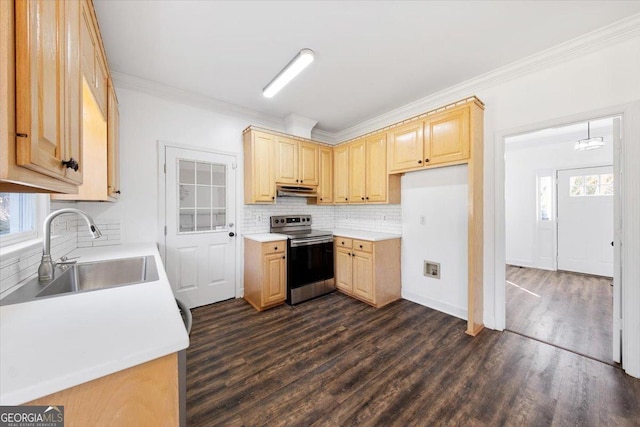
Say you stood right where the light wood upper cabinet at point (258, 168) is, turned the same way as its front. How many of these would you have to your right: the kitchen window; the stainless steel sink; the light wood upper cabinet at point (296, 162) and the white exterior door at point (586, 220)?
2

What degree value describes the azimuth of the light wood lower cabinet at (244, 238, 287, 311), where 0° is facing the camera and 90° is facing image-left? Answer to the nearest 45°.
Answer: approximately 315°

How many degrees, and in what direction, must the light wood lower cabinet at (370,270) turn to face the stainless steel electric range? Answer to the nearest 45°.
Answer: approximately 45° to its right

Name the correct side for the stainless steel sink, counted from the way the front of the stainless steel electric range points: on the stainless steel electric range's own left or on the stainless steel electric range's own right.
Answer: on the stainless steel electric range's own right

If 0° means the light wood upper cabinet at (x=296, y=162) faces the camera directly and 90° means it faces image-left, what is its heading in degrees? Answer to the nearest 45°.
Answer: approximately 315°

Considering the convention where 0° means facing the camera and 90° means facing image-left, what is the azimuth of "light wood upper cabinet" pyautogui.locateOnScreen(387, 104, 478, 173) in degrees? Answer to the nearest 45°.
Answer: approximately 45°

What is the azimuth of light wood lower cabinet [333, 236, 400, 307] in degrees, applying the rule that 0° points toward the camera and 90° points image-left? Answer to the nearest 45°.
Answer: approximately 45°
